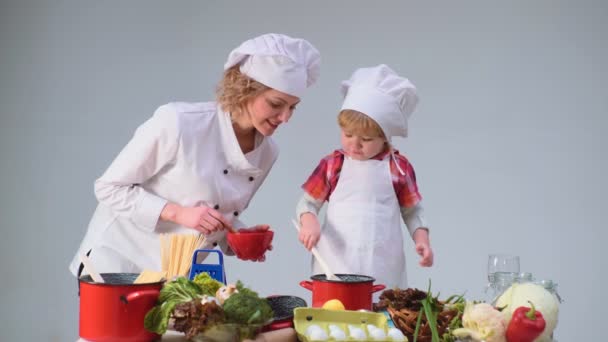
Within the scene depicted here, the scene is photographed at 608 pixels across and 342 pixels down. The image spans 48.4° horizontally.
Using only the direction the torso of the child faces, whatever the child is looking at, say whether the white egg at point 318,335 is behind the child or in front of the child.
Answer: in front

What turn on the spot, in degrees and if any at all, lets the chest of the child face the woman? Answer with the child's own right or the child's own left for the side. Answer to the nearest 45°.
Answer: approximately 90° to the child's own right

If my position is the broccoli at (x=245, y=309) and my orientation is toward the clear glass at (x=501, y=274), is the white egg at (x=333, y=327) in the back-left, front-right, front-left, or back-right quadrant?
front-right

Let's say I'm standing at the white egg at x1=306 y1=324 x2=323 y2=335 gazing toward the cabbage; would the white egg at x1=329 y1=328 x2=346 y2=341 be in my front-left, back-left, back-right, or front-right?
front-right

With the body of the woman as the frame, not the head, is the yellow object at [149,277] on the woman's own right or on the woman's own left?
on the woman's own right

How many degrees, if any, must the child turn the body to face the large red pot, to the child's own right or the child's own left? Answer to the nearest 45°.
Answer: approximately 45° to the child's own right

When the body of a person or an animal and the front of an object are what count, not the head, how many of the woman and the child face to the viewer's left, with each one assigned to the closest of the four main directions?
0

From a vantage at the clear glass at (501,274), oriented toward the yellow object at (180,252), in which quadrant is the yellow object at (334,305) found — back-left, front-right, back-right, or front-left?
front-left

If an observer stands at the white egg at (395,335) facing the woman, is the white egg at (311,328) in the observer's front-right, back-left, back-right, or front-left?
front-left

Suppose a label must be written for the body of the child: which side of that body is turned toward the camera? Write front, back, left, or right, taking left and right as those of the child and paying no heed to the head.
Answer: front

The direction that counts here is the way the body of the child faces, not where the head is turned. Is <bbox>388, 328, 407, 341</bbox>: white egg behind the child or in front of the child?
in front

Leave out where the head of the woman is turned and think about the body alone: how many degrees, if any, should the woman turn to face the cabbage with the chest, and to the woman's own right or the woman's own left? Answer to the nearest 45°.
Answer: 0° — they already face it

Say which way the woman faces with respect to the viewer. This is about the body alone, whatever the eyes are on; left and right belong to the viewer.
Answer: facing the viewer and to the right of the viewer

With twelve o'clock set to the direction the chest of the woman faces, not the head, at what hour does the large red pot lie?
The large red pot is roughly at 2 o'clock from the woman.

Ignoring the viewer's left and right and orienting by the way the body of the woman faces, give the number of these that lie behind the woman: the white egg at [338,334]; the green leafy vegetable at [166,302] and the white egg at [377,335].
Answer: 0

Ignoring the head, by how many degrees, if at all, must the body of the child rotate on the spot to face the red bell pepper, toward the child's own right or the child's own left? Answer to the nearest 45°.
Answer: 0° — they already face it

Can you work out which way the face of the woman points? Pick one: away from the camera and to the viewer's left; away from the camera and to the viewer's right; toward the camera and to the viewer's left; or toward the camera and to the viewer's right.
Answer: toward the camera and to the viewer's right
